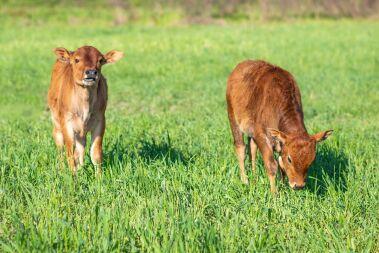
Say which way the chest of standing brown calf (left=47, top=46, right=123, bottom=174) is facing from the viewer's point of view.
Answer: toward the camera

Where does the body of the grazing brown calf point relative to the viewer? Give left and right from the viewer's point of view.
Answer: facing the viewer and to the right of the viewer

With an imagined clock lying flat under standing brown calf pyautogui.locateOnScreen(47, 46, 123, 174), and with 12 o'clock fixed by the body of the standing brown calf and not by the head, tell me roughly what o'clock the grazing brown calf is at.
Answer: The grazing brown calf is roughly at 10 o'clock from the standing brown calf.

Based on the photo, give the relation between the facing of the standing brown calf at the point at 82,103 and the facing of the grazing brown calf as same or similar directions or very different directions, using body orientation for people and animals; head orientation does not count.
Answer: same or similar directions

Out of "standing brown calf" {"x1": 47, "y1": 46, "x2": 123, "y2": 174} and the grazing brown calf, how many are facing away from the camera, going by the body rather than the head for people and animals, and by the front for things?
0

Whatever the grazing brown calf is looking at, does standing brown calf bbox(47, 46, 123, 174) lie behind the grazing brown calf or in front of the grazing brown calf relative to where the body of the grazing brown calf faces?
behind
